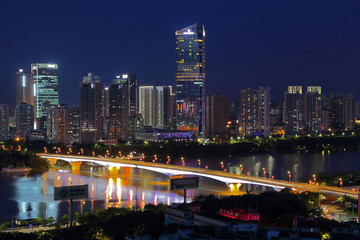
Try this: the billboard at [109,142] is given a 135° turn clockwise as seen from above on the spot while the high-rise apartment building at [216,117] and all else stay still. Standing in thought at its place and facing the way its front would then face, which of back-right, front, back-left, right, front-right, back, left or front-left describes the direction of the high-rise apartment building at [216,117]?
right

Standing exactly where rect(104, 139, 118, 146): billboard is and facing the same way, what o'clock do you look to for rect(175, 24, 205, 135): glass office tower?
The glass office tower is roughly at 7 o'clock from the billboard.

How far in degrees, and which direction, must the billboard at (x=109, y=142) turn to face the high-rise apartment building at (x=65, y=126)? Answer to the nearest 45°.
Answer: approximately 135° to its right

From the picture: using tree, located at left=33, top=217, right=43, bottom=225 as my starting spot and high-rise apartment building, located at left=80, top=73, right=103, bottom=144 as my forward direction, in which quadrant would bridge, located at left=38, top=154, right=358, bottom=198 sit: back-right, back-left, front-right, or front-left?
front-right

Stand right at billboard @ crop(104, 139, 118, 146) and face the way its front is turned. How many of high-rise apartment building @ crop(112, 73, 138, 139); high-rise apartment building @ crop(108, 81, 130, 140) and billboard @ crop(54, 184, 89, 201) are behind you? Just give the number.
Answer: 2

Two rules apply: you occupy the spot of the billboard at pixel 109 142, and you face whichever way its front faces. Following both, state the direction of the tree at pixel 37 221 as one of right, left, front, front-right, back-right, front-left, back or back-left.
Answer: front

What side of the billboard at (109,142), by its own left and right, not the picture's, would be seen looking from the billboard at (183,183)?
front

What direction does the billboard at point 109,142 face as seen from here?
toward the camera

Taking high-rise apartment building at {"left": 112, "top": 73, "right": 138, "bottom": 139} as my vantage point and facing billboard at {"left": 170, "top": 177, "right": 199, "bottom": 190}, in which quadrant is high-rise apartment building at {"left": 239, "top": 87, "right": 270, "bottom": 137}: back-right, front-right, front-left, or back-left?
front-left

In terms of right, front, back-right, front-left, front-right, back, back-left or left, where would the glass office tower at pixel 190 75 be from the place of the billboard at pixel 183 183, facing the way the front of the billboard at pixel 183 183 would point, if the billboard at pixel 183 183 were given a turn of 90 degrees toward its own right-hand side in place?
right

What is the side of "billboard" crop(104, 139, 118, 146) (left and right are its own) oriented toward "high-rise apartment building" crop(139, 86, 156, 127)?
back

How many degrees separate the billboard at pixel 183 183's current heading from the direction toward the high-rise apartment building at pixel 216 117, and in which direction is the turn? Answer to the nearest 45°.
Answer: approximately 180°

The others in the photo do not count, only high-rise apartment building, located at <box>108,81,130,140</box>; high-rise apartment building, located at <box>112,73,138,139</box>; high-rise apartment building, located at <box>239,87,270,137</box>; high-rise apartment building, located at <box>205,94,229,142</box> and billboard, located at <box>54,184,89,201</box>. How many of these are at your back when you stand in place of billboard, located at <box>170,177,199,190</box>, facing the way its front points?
4

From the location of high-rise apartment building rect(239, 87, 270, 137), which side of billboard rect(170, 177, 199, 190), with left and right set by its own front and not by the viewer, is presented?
back

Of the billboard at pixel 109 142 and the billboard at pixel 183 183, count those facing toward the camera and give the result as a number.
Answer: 2

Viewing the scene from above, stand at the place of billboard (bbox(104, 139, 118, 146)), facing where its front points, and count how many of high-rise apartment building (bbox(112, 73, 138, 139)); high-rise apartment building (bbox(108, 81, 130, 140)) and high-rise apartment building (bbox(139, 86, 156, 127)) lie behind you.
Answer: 3

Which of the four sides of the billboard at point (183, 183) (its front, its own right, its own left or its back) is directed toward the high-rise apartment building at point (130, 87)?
back

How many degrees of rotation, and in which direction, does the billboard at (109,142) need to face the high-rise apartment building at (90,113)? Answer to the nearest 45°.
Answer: approximately 135° to its right
